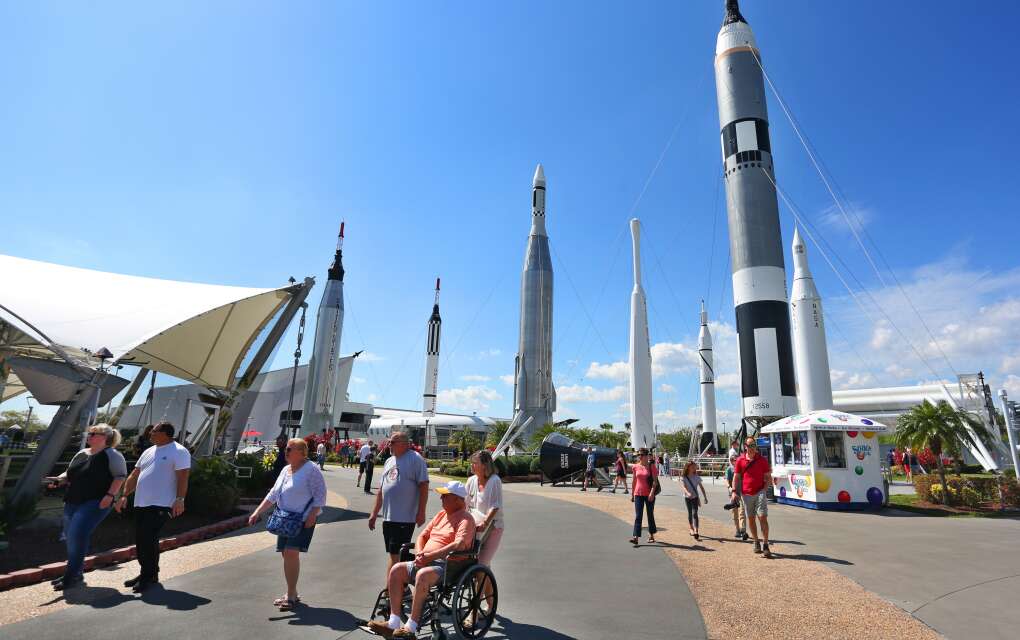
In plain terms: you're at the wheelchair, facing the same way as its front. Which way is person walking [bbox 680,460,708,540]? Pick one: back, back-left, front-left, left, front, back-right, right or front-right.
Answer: back

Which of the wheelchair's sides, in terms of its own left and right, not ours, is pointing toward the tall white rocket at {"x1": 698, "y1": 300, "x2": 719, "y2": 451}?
back

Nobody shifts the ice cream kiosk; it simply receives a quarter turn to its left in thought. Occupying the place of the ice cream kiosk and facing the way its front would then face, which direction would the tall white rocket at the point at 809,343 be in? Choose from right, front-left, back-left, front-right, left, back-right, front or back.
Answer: back-left

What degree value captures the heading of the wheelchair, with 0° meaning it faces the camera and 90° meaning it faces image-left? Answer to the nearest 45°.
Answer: approximately 45°

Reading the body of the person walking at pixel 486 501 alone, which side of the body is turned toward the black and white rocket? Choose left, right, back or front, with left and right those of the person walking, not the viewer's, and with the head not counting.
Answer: back

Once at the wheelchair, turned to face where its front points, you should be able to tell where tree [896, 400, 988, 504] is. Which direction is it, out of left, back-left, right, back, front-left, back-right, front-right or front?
back

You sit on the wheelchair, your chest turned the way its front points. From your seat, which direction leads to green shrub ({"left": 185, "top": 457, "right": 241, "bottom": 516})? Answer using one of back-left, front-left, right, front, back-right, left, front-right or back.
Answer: right

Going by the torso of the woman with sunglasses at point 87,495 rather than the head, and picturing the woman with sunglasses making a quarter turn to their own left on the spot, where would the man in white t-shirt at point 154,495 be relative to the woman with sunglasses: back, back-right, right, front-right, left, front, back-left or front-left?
front

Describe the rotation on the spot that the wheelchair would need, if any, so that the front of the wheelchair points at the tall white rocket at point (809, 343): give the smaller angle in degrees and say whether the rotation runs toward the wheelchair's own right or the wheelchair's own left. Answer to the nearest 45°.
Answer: approximately 180°

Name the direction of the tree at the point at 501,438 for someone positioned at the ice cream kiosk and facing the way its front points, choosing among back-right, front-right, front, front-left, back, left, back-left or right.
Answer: right

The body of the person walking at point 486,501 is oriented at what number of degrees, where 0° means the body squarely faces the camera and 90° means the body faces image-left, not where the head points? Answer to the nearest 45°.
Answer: approximately 45°

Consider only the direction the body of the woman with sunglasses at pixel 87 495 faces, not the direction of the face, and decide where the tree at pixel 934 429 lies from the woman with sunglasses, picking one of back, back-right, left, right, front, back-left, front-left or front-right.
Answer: back-left

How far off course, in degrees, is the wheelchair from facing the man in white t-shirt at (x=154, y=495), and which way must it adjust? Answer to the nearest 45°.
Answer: approximately 90° to its right
